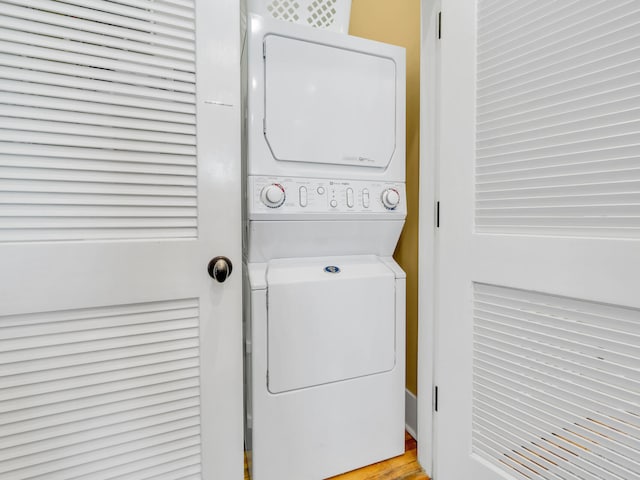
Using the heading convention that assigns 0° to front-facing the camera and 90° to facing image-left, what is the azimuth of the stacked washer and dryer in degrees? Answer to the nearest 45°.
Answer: approximately 315°
